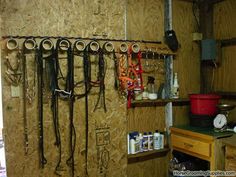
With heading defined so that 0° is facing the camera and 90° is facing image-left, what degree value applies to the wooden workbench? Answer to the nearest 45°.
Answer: approximately 45°

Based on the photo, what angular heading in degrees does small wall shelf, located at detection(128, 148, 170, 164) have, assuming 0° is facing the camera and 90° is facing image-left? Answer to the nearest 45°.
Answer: approximately 315°

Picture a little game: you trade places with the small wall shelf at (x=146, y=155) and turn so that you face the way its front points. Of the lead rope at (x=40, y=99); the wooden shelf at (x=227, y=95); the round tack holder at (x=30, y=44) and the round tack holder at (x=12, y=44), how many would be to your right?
3
